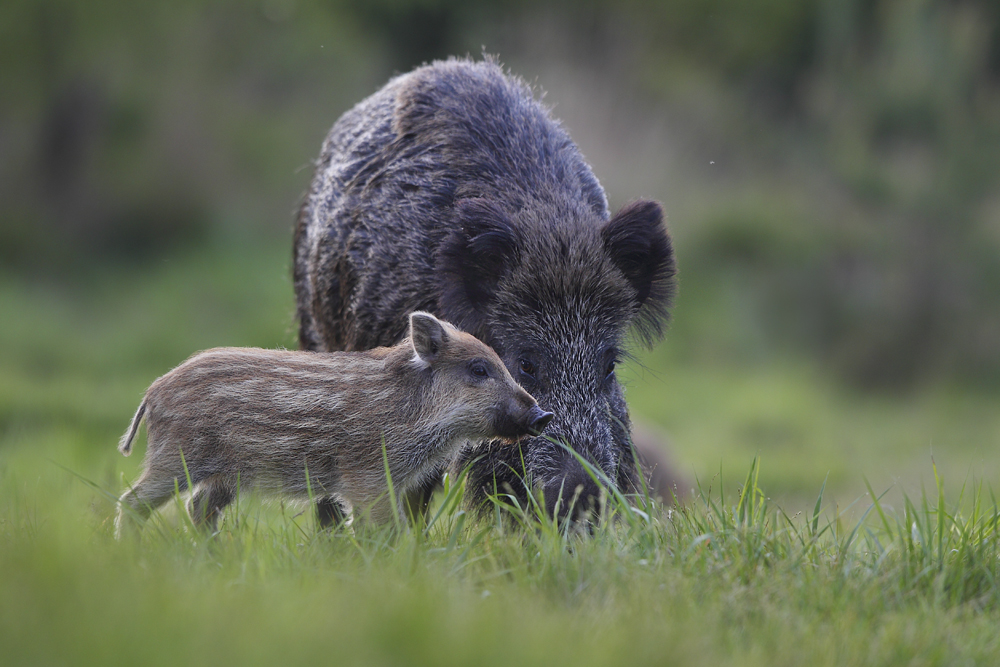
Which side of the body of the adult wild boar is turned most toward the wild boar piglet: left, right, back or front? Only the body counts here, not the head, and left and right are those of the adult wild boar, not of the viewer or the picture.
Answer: right

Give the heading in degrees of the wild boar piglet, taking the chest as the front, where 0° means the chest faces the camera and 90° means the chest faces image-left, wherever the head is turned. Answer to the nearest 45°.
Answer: approximately 270°

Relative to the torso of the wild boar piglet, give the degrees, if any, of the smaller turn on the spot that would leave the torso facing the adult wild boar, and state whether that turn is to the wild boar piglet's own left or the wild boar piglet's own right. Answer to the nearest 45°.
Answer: approximately 45° to the wild boar piglet's own left

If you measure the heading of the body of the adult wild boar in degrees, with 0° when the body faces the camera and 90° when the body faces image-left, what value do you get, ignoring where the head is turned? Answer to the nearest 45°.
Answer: approximately 315°
